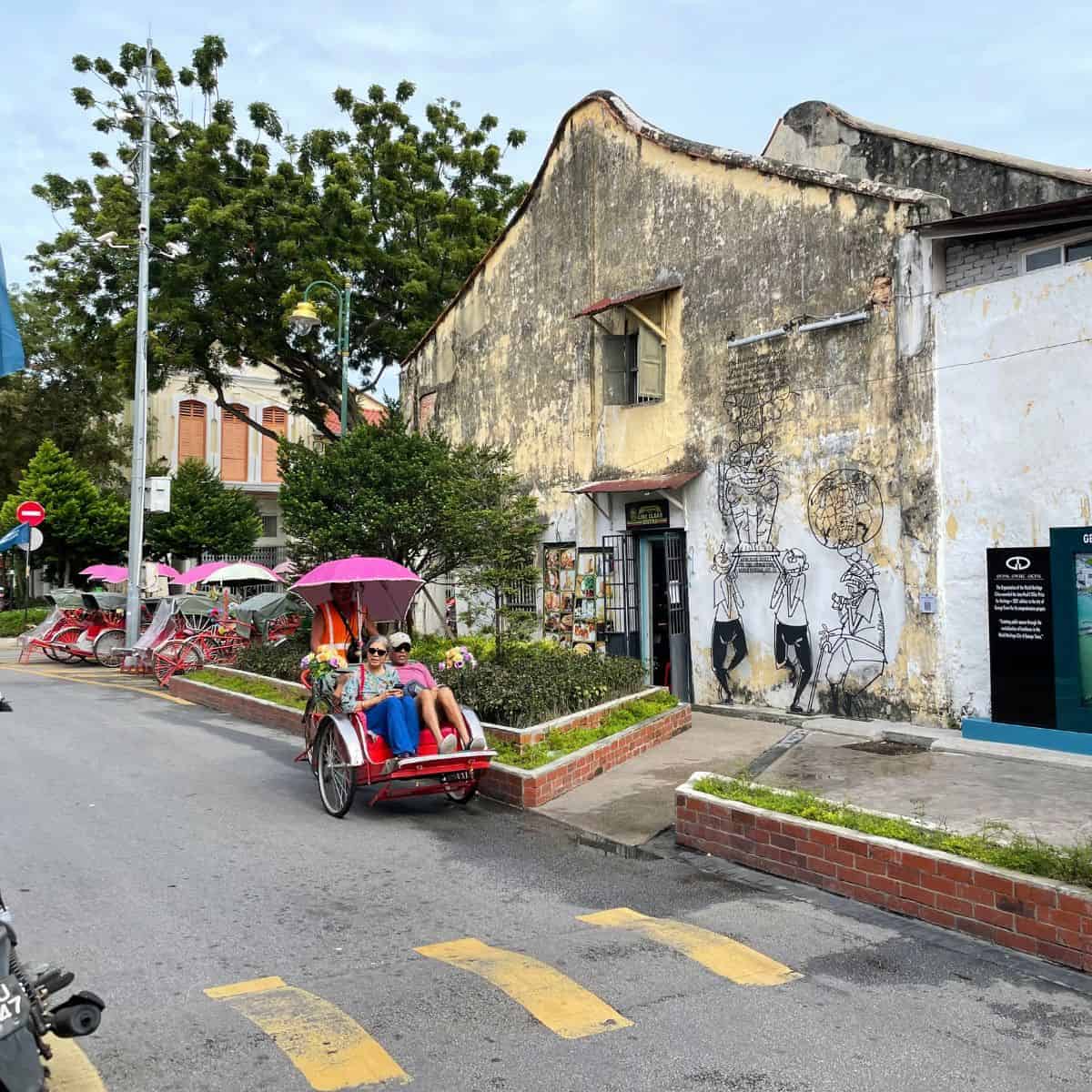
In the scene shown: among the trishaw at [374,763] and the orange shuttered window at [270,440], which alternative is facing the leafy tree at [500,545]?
the orange shuttered window

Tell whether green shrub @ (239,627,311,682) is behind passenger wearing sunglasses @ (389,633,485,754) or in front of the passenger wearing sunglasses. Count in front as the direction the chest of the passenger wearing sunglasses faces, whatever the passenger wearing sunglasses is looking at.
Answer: behind

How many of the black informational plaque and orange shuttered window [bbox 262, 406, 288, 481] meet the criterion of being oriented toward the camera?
2

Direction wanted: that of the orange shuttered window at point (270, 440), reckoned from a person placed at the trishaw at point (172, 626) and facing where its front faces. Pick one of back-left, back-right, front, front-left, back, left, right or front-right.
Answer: back-right

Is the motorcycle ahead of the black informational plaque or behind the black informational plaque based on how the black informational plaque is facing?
ahead

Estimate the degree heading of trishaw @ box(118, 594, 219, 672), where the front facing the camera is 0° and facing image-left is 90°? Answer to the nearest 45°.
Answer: approximately 45°

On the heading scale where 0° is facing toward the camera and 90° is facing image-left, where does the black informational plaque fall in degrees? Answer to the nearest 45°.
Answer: approximately 0°

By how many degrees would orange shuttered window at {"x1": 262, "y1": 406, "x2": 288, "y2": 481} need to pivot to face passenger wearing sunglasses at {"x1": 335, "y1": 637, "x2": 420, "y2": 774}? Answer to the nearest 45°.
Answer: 0° — it already faces them
